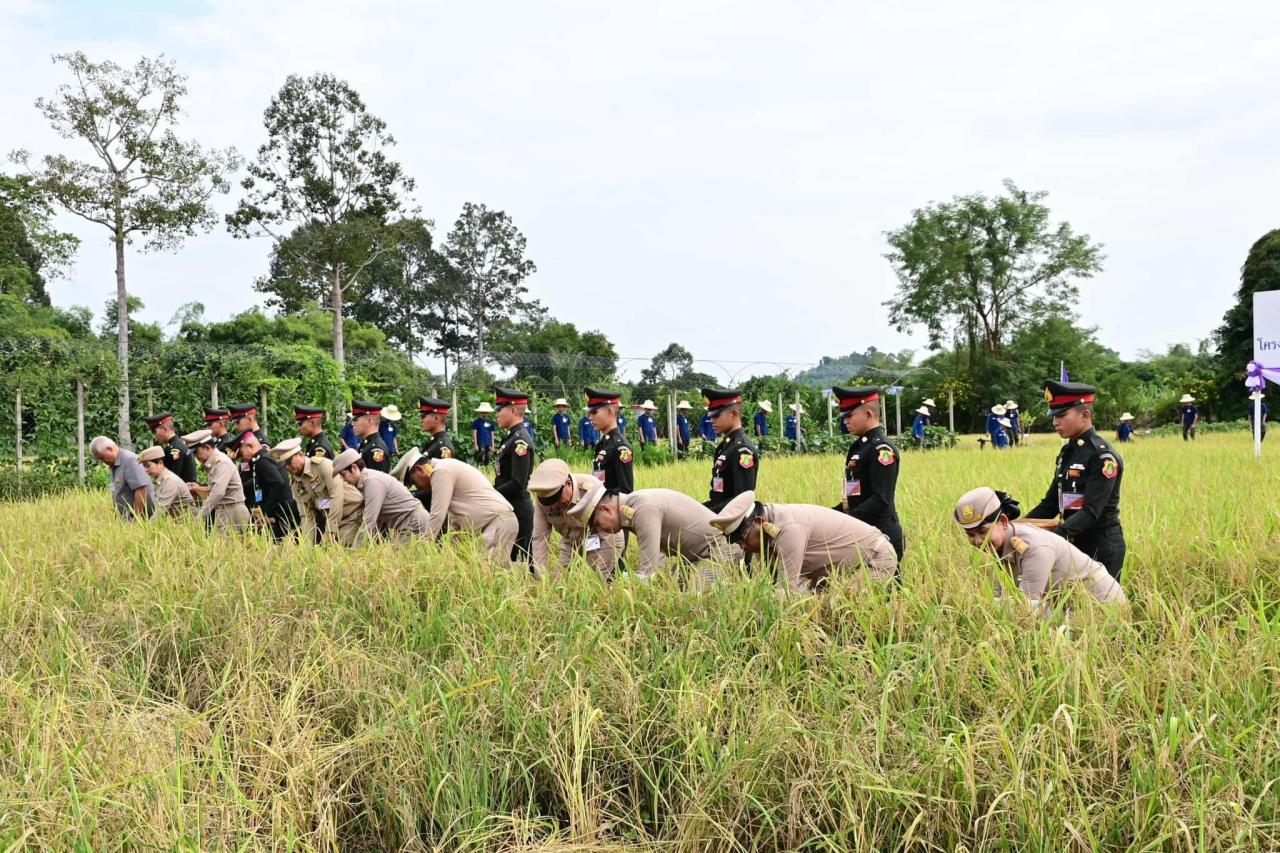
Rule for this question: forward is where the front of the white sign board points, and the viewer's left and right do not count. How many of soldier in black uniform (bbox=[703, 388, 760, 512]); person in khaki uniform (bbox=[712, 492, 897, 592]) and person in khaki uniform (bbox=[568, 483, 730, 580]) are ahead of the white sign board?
3

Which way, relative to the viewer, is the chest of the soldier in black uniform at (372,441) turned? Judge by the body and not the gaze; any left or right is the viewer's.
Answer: facing to the left of the viewer

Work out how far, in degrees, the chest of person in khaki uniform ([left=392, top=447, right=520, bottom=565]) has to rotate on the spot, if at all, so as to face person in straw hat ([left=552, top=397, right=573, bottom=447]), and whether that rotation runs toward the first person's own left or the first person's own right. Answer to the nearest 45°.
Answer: approximately 90° to the first person's own right

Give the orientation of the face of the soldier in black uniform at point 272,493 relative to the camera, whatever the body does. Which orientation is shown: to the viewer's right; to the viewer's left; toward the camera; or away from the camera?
to the viewer's left

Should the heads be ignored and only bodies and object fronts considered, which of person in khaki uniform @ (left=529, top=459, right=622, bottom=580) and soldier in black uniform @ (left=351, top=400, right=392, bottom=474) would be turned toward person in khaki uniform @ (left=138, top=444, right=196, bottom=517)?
the soldier in black uniform

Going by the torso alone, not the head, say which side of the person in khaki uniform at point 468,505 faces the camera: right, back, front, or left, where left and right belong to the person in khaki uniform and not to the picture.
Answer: left

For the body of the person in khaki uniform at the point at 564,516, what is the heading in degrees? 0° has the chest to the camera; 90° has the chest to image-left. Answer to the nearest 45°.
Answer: approximately 45°

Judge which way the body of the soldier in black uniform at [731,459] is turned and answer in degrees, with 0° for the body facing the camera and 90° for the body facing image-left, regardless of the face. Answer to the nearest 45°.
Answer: approximately 90°

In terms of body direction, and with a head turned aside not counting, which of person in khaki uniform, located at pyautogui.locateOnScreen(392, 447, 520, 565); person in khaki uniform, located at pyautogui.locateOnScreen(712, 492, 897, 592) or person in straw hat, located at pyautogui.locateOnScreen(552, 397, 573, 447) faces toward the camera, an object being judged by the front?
the person in straw hat

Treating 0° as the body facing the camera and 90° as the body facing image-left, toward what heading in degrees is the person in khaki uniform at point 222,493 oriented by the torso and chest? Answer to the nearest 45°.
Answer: approximately 90°

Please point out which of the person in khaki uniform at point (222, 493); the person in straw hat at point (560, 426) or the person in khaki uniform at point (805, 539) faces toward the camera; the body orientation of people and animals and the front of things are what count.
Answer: the person in straw hat

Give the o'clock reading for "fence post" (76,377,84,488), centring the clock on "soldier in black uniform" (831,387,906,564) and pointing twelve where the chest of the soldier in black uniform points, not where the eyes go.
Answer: The fence post is roughly at 1 o'clock from the soldier in black uniform.

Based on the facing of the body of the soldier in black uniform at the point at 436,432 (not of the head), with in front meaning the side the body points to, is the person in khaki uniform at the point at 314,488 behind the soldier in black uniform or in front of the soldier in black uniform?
in front

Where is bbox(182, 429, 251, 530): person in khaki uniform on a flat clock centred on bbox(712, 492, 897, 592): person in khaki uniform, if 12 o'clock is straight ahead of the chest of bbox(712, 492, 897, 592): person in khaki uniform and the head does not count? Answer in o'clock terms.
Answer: bbox(182, 429, 251, 530): person in khaki uniform is roughly at 1 o'clock from bbox(712, 492, 897, 592): person in khaki uniform.

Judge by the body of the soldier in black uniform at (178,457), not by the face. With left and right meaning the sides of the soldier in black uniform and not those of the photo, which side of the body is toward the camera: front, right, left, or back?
left

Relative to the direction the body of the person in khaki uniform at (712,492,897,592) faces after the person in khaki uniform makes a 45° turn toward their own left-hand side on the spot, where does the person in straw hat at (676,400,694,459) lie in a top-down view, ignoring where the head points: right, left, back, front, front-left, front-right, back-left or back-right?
back-right

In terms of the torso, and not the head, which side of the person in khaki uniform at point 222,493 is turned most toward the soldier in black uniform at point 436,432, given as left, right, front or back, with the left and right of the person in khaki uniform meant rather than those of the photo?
back
